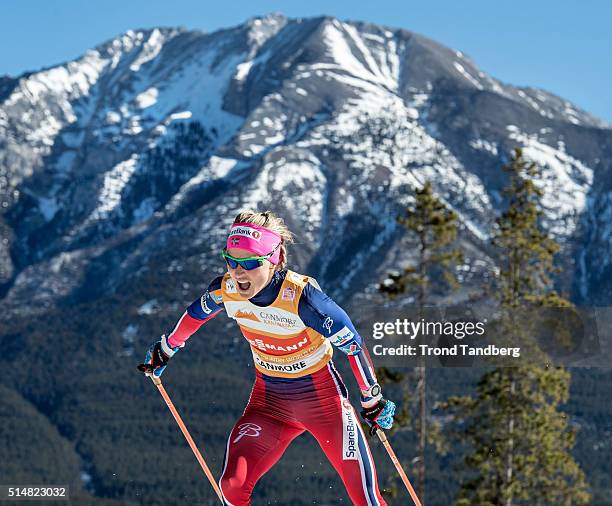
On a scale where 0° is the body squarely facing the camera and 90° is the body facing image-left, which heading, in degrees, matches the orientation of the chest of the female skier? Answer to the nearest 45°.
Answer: approximately 45°

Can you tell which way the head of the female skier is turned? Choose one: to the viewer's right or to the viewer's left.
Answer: to the viewer's left

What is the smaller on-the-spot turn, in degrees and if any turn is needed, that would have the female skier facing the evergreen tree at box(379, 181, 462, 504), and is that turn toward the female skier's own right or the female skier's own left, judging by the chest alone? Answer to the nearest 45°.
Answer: approximately 135° to the female skier's own right

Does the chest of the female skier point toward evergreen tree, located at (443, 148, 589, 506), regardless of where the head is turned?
no
